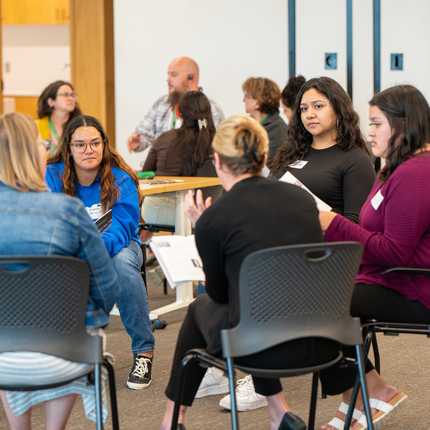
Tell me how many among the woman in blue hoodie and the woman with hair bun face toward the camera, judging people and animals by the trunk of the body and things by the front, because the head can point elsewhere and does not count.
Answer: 1

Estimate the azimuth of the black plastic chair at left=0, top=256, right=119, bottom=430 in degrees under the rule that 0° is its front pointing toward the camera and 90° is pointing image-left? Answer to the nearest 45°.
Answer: approximately 180°

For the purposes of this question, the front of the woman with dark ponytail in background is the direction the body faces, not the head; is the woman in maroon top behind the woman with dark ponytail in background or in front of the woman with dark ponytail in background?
behind

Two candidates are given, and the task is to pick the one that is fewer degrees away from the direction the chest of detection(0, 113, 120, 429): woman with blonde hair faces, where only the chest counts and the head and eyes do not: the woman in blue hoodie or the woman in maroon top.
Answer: the woman in blue hoodie

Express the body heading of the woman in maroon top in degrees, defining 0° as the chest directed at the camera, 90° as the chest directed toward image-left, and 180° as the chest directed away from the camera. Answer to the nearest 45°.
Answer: approximately 90°

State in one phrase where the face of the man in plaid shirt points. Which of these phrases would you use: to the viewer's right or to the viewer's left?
to the viewer's left

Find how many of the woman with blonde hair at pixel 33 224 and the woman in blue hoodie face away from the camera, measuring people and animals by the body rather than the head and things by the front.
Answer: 1

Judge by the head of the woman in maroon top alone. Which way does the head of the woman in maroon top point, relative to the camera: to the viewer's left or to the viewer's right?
to the viewer's left
